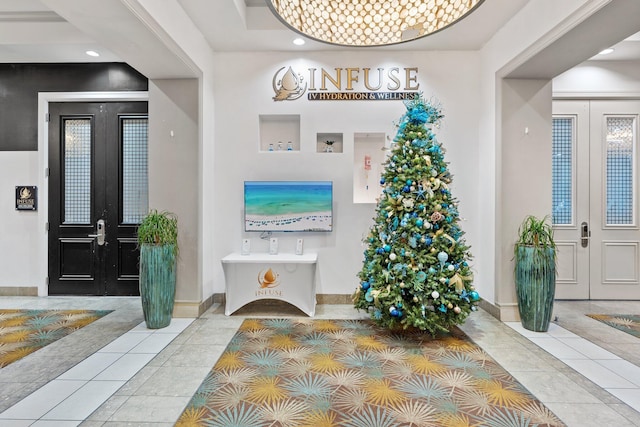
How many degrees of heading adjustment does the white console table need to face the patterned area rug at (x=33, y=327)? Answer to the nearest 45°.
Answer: approximately 90° to its right

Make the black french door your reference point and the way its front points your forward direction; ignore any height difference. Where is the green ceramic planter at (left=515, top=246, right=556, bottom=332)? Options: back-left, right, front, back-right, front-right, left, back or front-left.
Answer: front-left

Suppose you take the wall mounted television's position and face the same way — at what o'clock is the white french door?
The white french door is roughly at 9 o'clock from the wall mounted television.

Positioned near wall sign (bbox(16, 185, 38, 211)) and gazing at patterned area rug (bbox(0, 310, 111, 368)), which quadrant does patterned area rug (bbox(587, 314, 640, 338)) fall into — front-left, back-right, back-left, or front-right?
front-left

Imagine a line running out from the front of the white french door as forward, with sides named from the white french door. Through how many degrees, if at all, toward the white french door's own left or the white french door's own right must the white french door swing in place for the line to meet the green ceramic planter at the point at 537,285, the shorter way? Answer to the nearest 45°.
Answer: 0° — it already faces it

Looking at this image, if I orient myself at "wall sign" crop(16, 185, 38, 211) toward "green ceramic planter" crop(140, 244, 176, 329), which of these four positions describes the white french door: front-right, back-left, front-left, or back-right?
front-left

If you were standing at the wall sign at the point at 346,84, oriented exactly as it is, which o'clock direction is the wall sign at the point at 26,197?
the wall sign at the point at 26,197 is roughly at 3 o'clock from the wall sign at the point at 346,84.

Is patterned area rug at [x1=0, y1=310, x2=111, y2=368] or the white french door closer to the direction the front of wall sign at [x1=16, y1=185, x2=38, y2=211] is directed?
the patterned area rug

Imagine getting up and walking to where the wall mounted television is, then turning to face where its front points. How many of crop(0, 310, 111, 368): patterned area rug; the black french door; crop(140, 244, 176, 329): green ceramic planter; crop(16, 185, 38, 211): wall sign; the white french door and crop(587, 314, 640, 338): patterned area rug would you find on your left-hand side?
2

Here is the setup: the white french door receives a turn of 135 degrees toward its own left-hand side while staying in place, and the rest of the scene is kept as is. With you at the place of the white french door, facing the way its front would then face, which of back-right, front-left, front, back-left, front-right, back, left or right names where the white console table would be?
back

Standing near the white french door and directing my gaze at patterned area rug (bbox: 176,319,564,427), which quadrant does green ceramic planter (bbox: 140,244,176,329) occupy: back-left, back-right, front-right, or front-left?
front-right

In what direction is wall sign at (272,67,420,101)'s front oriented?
toward the camera

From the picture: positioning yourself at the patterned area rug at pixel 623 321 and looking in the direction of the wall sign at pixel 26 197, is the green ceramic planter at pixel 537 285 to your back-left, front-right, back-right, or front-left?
front-left

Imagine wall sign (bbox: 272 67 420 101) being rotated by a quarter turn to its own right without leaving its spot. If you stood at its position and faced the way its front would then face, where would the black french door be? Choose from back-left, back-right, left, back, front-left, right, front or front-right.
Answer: front

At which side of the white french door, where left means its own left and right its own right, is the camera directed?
front

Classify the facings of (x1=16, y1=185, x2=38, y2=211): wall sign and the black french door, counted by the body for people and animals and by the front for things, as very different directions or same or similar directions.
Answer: same or similar directions

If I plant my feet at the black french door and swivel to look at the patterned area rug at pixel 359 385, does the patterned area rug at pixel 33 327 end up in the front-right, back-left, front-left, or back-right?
front-right

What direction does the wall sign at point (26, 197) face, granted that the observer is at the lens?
facing the viewer
